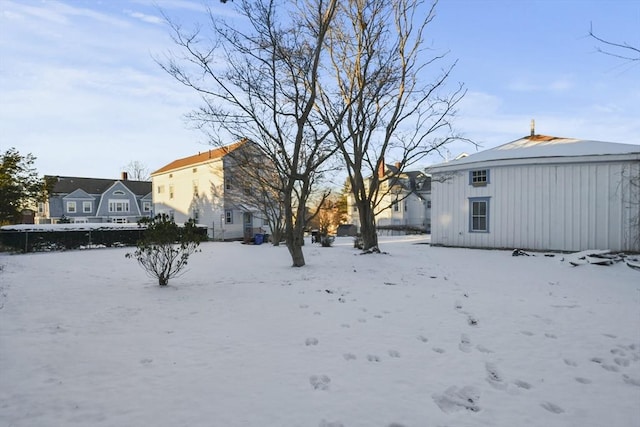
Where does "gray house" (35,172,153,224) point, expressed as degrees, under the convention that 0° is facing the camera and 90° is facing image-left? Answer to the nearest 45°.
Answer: approximately 0°

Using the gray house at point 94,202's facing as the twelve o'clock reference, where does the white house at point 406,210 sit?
The white house is roughly at 10 o'clock from the gray house.

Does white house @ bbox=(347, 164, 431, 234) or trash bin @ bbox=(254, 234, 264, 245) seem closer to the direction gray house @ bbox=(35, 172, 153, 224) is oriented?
the trash bin

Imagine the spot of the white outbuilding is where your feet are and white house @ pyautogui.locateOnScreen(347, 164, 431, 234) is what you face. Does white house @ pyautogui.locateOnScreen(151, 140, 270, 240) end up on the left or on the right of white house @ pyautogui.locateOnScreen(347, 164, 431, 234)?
left
